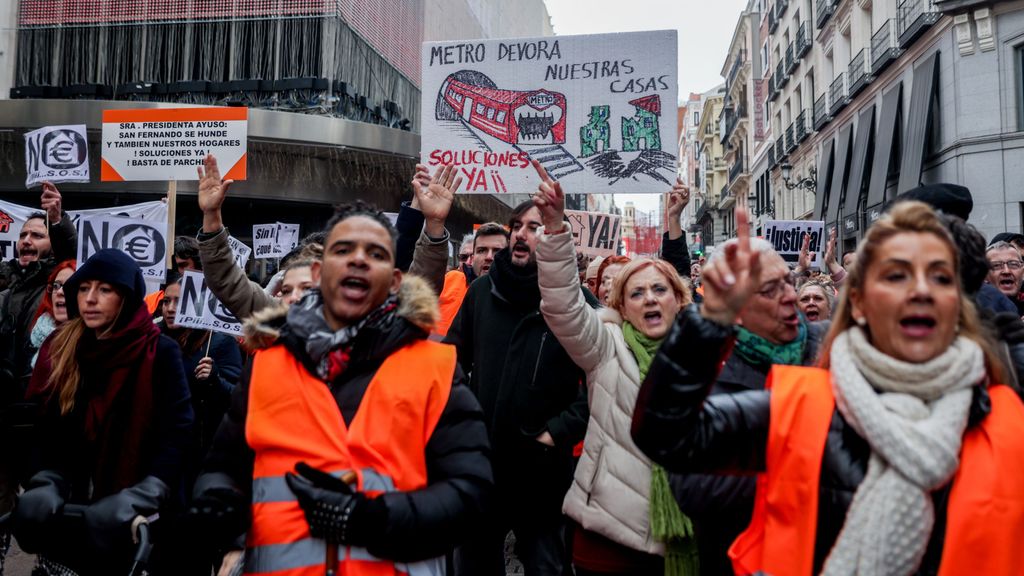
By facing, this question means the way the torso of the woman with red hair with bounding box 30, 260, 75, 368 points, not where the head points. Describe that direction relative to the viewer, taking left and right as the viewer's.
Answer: facing the viewer and to the right of the viewer
